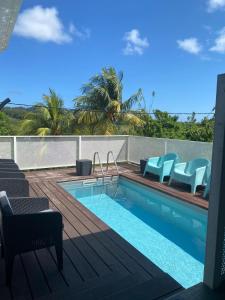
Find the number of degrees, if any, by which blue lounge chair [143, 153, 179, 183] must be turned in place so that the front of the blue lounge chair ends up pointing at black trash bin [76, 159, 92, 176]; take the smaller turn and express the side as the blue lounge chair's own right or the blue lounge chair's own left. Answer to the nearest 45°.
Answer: approximately 45° to the blue lounge chair's own right

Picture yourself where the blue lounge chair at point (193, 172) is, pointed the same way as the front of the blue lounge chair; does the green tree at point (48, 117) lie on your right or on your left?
on your right

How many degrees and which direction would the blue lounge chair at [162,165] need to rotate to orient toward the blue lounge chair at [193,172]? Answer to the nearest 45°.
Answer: approximately 90° to its left

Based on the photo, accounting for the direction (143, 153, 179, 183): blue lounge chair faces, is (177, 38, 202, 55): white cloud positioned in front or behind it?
behind

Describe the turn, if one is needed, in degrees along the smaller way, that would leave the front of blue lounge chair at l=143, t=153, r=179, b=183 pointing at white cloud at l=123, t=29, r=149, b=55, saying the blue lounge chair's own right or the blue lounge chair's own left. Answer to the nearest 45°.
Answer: approximately 135° to the blue lounge chair's own right

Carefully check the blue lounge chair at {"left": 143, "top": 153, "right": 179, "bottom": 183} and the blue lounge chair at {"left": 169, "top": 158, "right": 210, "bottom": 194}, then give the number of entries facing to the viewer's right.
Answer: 0

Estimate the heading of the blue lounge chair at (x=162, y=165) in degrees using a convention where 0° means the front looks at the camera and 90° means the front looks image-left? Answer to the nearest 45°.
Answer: approximately 45°

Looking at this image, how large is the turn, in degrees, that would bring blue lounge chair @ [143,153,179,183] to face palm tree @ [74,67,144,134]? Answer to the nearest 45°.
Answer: approximately 90° to its right

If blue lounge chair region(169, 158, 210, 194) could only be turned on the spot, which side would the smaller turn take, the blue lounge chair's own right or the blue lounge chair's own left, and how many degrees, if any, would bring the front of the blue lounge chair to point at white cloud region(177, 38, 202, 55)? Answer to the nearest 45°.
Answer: approximately 135° to the blue lounge chair's own right

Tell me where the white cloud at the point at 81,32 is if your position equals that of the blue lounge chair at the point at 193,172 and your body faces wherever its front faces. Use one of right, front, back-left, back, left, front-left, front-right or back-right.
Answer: right

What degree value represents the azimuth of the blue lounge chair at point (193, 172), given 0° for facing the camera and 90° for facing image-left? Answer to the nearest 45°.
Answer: approximately 45°
